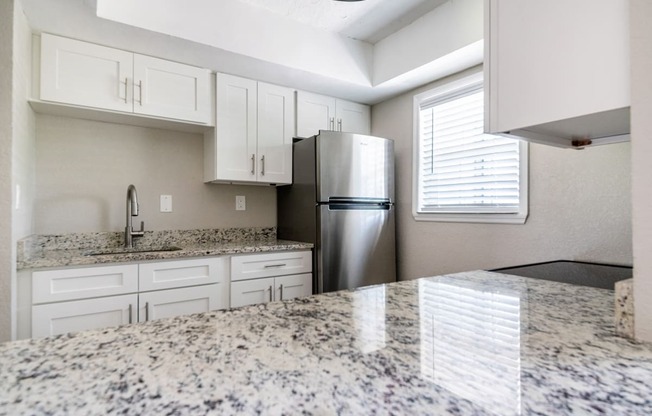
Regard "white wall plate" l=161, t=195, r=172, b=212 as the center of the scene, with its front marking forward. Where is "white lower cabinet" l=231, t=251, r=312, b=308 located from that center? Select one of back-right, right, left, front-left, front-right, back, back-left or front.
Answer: front-left

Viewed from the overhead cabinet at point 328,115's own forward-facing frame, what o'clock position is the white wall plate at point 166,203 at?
The white wall plate is roughly at 4 o'clock from the overhead cabinet.

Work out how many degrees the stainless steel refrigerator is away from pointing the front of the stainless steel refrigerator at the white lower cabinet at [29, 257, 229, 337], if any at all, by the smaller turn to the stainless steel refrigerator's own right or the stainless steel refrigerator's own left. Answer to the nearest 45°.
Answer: approximately 90° to the stainless steel refrigerator's own right

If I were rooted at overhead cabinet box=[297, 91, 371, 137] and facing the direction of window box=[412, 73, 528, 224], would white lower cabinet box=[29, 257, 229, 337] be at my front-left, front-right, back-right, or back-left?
back-right

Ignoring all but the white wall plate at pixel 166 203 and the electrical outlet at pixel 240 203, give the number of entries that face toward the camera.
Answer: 2

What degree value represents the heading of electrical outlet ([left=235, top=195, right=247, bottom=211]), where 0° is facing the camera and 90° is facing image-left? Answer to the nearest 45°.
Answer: approximately 0°

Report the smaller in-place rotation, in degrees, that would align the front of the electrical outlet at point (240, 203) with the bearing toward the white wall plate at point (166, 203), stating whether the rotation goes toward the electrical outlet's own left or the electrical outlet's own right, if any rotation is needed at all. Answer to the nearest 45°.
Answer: approximately 90° to the electrical outlet's own right

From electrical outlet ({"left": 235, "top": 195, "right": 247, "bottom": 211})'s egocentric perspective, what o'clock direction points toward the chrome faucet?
The chrome faucet is roughly at 2 o'clock from the electrical outlet.

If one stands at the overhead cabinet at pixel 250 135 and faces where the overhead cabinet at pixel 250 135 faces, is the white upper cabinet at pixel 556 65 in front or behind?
in front
